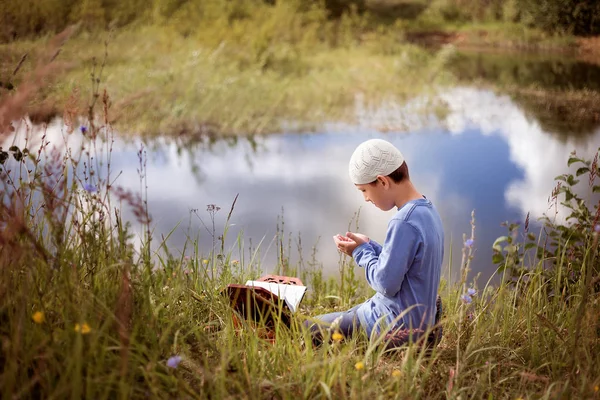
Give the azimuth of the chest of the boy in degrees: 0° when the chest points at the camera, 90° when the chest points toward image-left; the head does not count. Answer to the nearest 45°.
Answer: approximately 90°
